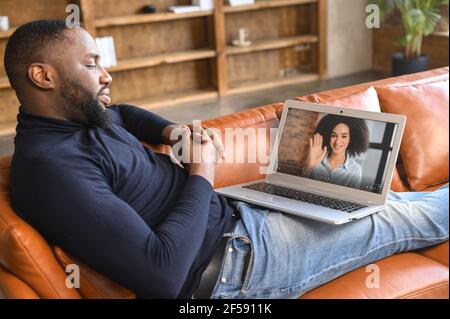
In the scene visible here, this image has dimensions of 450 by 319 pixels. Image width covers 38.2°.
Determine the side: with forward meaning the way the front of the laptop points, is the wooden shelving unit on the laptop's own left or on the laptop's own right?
on the laptop's own right

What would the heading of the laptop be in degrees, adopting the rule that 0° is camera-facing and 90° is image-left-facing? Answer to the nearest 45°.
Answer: approximately 45°

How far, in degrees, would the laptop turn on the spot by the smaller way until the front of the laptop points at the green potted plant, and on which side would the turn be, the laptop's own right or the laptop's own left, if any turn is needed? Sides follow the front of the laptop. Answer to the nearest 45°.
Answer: approximately 135° to the laptop's own right
